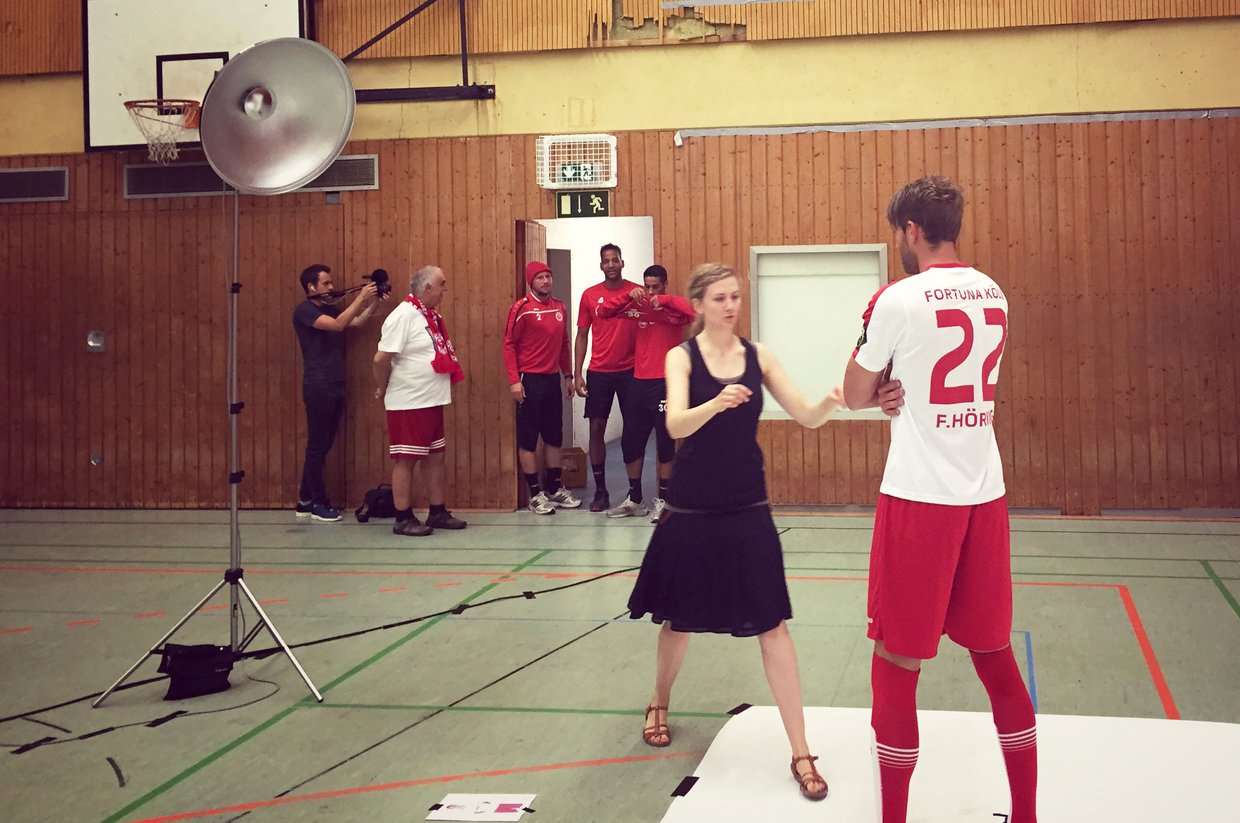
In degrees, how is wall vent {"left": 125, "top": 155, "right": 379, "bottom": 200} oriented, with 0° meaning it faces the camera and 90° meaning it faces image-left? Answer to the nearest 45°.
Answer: approximately 0°

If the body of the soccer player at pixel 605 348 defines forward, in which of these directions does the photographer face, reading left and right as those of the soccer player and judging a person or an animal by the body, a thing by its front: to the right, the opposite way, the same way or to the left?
to the left

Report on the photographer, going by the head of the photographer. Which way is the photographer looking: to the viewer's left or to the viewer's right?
to the viewer's right

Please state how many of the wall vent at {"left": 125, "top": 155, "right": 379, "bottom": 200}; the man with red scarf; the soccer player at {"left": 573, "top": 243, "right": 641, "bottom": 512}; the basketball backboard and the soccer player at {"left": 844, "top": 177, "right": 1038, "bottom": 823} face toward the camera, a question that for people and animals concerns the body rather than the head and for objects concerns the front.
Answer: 3

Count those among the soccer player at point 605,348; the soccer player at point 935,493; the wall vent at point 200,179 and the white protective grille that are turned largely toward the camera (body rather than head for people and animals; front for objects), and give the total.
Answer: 3

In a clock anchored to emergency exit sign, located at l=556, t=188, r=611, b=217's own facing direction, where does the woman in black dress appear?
The woman in black dress is roughly at 12 o'clock from the emergency exit sign.

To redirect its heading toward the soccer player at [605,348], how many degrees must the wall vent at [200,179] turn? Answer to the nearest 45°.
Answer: approximately 45° to its left

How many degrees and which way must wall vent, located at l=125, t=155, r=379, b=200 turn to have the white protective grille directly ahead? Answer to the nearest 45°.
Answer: approximately 45° to its left

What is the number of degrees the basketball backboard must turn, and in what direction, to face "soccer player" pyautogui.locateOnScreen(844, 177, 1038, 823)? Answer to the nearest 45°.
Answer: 0° — it already faces them
